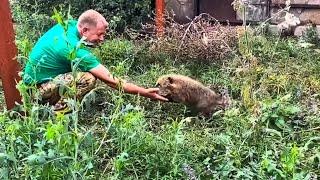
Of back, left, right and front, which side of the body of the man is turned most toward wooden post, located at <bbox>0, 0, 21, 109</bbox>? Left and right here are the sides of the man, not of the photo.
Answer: back

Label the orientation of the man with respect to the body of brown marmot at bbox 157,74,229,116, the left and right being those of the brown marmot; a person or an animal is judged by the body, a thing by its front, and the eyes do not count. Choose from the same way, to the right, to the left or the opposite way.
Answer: the opposite way

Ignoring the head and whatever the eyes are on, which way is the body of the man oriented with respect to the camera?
to the viewer's right

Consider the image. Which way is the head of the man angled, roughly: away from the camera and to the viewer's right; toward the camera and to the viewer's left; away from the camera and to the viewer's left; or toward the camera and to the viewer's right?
toward the camera and to the viewer's right

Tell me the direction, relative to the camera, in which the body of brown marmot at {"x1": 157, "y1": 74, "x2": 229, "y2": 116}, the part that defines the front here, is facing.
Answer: to the viewer's left

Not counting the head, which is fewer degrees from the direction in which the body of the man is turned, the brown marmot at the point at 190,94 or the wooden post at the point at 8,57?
the brown marmot

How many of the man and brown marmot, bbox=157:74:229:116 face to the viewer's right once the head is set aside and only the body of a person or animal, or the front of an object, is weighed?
1

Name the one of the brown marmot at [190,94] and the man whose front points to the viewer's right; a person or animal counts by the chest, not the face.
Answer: the man

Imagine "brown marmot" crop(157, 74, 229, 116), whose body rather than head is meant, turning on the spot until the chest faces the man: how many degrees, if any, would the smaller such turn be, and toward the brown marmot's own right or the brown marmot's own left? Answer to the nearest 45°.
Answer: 0° — it already faces them
